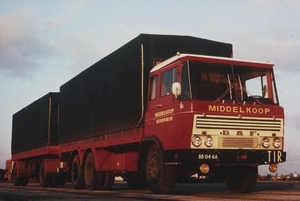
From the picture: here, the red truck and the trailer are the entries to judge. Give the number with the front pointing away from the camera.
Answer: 0

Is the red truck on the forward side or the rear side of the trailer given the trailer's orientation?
on the forward side

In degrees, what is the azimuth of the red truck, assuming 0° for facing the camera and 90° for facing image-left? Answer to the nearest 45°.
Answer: approximately 315°

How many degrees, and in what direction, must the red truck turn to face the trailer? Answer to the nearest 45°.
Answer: approximately 180°
